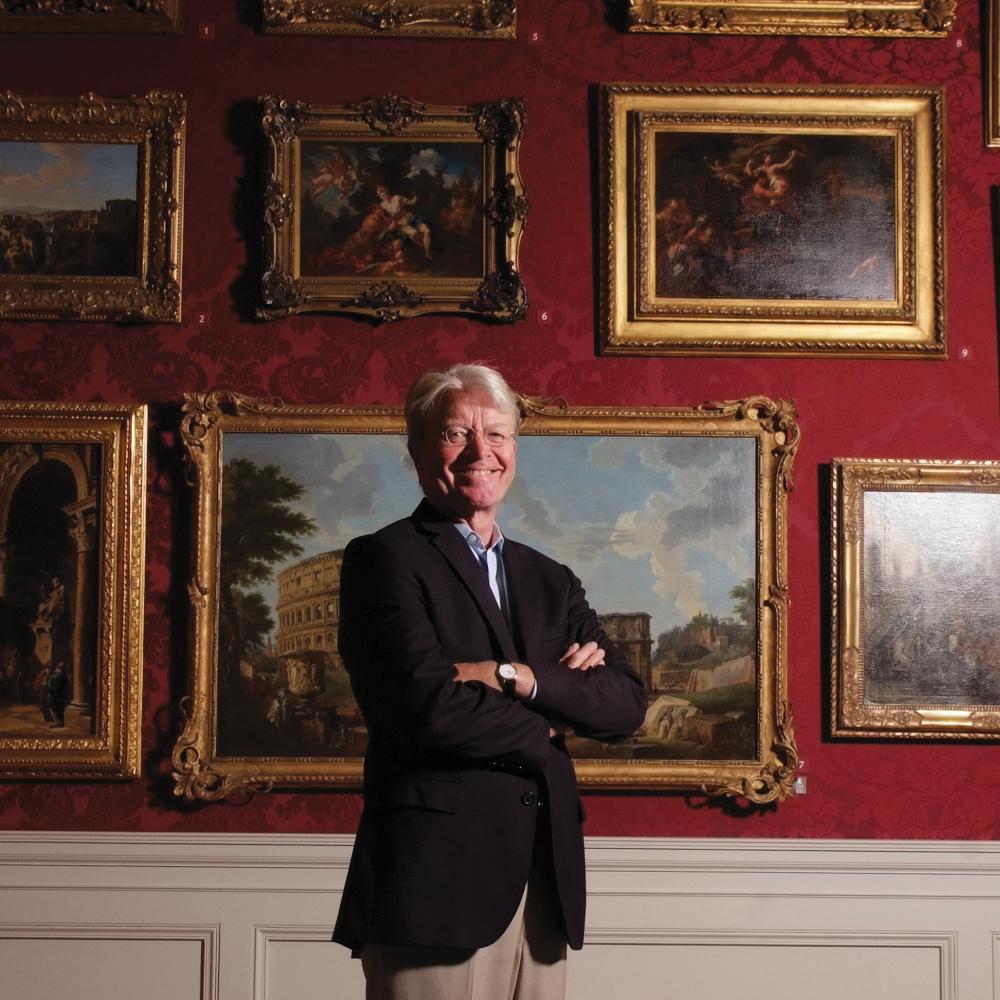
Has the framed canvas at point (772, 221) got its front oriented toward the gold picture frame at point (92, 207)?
no

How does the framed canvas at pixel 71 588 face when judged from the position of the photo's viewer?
facing the viewer

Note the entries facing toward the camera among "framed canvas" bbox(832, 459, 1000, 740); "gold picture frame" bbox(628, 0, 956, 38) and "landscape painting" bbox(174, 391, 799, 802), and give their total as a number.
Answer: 3

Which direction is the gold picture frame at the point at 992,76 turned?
toward the camera

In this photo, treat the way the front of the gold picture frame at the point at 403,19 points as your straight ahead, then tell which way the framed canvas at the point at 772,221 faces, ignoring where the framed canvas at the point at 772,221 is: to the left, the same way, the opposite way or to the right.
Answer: the same way

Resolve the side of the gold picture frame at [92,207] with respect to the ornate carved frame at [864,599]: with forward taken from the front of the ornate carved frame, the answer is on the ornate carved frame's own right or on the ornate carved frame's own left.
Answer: on the ornate carved frame's own right

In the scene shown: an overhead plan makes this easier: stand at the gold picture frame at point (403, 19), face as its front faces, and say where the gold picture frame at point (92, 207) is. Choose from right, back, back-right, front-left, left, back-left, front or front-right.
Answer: right

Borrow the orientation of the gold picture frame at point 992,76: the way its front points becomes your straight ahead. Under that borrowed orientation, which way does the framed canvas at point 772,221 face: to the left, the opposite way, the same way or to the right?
the same way

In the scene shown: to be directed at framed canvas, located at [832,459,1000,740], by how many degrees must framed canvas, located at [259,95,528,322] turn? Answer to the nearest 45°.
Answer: approximately 90° to its left

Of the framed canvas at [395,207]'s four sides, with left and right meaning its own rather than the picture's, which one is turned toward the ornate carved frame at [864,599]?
left

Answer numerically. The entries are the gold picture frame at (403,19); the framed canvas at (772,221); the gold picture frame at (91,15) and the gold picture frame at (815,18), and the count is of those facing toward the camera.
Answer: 4

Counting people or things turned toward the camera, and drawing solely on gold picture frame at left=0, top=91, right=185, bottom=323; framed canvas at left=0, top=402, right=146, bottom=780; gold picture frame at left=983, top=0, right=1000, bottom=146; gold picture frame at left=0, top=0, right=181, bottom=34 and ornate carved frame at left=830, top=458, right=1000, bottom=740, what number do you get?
5

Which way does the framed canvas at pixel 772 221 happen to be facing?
toward the camera

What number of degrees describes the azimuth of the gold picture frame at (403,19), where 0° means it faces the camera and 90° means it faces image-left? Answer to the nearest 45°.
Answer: approximately 0°
